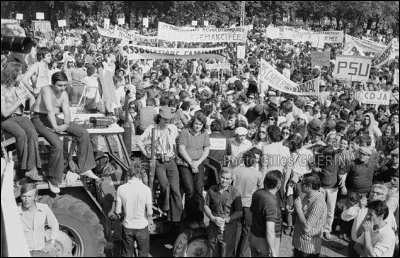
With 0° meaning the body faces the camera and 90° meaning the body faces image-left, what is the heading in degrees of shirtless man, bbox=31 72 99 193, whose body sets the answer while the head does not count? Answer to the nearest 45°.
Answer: approximately 315°

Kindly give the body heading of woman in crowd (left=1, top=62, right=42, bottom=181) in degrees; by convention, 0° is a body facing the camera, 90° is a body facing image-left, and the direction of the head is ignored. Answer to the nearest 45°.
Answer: approximately 315°

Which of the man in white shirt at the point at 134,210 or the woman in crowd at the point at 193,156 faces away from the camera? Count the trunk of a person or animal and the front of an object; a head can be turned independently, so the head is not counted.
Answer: the man in white shirt

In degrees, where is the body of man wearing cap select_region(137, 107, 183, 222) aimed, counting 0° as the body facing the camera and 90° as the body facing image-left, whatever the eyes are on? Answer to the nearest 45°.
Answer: approximately 0°

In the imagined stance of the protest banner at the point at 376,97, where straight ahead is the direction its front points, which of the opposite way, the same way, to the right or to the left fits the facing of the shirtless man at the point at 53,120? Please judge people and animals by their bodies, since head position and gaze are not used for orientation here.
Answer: to the left

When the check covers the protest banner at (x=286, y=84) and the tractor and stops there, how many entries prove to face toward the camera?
1

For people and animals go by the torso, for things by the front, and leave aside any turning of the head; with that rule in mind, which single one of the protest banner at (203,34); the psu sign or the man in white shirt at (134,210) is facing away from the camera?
the man in white shirt

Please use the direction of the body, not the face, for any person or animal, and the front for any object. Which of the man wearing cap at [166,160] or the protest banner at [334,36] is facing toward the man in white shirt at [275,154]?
the protest banner

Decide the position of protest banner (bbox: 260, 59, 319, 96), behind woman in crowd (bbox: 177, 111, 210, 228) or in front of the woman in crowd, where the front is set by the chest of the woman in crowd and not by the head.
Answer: behind

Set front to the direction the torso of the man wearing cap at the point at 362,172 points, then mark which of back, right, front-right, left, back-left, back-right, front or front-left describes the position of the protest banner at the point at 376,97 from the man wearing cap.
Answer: back
